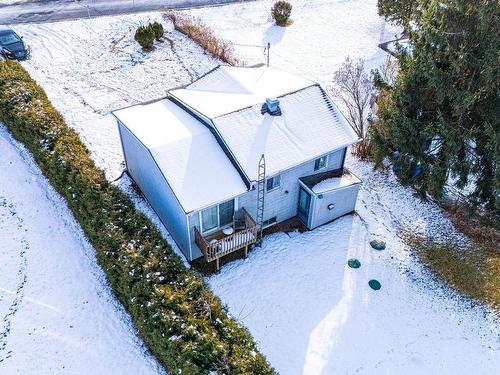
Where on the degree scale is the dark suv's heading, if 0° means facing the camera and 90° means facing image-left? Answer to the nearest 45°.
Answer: approximately 315°

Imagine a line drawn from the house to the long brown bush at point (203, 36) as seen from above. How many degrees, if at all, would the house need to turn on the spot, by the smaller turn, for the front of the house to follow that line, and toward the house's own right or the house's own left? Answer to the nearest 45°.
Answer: approximately 45° to the house's own right

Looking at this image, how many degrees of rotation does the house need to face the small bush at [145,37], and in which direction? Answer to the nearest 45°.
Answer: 0° — it already faces it

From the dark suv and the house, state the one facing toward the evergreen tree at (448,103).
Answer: the dark suv

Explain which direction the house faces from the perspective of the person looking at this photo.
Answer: facing away from the viewer and to the left of the viewer

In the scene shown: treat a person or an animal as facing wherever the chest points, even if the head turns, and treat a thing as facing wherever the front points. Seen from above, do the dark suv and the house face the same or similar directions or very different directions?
very different directions

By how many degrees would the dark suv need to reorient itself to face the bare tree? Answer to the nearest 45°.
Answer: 0° — it already faces it

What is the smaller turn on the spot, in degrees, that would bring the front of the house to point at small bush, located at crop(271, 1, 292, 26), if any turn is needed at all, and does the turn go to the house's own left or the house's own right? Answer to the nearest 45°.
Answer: approximately 45° to the house's own right

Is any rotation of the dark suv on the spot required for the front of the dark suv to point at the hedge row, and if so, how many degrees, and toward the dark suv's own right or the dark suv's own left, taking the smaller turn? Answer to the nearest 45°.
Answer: approximately 45° to the dark suv's own right

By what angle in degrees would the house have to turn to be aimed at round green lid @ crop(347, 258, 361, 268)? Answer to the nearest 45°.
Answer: approximately 180°

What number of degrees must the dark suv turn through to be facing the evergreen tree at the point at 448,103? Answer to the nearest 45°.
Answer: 0° — it already faces it
